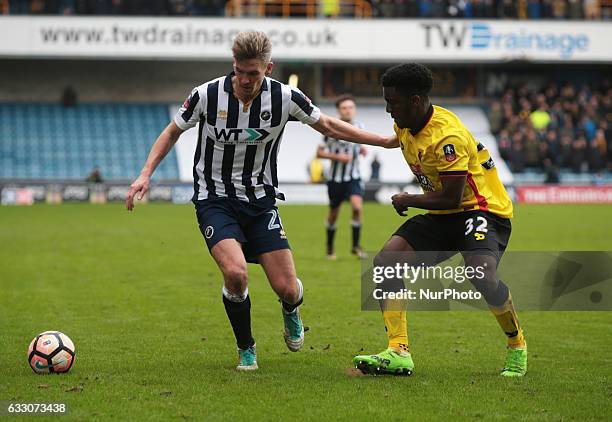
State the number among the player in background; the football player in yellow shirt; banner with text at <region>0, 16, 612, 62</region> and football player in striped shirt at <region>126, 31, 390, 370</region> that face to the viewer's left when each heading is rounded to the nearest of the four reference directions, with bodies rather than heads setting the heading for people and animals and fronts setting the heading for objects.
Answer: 1

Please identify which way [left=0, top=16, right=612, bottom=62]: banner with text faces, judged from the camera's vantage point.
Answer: facing the viewer

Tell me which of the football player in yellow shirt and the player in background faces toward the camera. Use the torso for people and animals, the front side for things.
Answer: the player in background

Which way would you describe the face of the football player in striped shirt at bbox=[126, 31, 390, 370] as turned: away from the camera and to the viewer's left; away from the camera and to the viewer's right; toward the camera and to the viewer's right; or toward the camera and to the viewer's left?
toward the camera and to the viewer's left

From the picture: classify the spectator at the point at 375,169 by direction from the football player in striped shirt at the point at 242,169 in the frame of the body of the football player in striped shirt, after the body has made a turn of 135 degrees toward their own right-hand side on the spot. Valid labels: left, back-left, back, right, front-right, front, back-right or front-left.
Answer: front-right

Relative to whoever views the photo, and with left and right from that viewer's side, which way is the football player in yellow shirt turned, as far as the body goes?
facing to the left of the viewer

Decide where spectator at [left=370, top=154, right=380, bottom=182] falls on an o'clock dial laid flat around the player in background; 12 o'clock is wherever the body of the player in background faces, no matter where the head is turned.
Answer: The spectator is roughly at 6 o'clock from the player in background.

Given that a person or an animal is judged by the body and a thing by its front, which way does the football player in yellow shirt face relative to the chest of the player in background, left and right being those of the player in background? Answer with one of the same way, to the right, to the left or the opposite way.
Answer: to the right

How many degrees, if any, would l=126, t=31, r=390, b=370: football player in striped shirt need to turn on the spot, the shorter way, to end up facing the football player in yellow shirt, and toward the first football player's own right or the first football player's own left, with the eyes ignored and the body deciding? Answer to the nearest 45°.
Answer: approximately 90° to the first football player's own left

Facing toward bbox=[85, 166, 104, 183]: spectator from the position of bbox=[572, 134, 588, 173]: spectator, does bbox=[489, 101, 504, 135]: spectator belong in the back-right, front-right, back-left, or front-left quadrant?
front-right

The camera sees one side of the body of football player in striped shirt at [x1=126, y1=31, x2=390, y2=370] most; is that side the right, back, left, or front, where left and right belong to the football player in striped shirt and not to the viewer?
front

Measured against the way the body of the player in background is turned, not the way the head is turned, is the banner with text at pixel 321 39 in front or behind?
behind

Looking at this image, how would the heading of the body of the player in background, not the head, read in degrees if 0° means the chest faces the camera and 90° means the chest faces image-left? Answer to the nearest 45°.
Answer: approximately 0°

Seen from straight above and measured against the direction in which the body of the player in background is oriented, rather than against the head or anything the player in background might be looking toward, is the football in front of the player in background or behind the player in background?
in front
